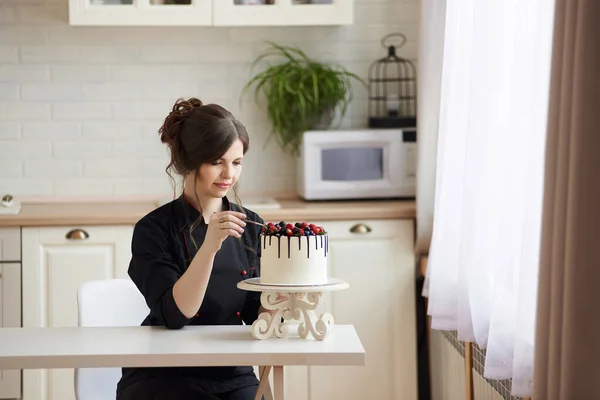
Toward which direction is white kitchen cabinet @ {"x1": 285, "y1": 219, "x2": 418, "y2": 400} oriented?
toward the camera

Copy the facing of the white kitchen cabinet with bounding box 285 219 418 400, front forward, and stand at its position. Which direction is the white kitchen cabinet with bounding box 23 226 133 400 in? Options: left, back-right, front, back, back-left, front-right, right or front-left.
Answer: right

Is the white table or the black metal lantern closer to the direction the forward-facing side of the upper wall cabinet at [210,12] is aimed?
the white table

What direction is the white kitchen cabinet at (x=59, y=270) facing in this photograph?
toward the camera

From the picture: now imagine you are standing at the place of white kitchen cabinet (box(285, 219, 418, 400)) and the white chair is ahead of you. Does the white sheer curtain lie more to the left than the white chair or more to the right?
left

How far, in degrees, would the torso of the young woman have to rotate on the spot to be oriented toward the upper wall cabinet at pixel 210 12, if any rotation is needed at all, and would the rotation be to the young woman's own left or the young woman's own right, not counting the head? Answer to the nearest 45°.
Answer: approximately 135° to the young woman's own left

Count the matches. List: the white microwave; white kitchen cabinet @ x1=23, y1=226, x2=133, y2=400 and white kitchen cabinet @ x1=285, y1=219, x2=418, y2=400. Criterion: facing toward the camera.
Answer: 3

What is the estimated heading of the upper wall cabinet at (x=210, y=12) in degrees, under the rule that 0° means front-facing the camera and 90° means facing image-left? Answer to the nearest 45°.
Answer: approximately 0°

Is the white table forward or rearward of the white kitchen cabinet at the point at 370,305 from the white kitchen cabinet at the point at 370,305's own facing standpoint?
forward

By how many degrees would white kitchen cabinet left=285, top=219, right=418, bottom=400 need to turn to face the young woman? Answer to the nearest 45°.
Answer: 0° — it already faces them

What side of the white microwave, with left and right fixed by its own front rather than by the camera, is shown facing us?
front

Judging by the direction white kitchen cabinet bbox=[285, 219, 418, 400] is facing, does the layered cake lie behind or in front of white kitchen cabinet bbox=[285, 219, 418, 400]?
in front
